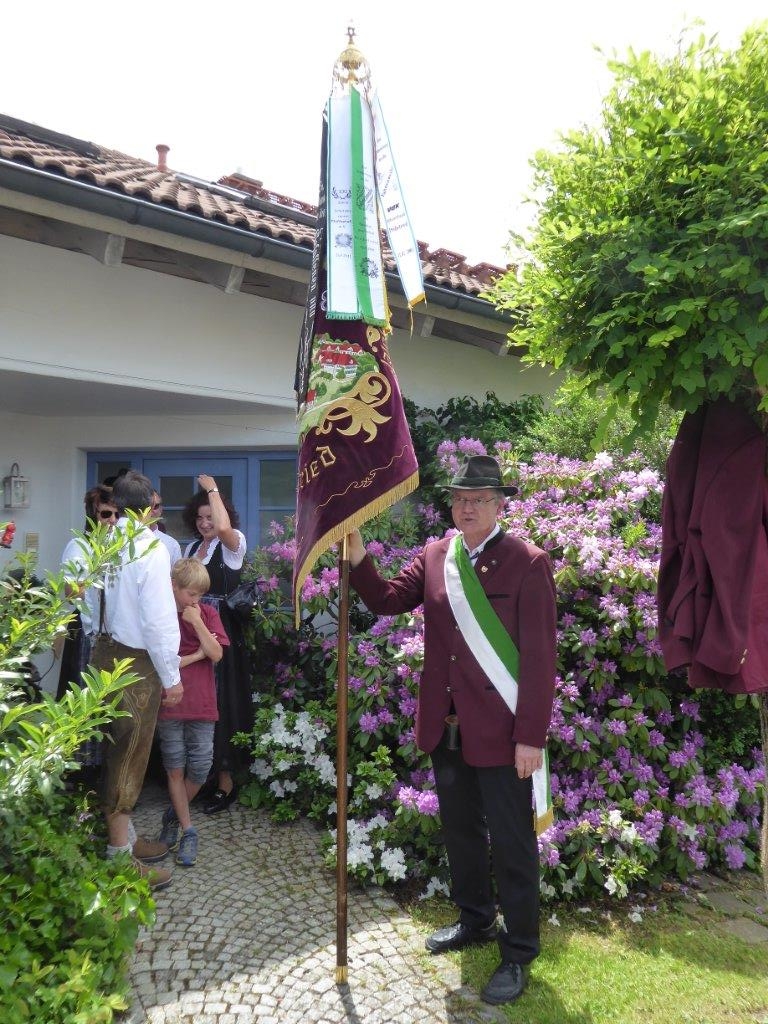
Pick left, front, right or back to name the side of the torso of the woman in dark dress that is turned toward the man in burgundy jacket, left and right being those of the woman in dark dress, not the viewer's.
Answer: left

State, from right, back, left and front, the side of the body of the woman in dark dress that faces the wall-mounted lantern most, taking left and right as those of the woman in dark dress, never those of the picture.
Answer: right

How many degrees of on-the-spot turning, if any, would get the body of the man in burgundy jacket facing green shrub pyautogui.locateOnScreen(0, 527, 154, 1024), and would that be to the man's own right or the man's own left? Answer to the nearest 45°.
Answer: approximately 45° to the man's own right

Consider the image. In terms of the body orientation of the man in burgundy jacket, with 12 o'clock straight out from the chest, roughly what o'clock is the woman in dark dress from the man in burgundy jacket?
The woman in dark dress is roughly at 3 o'clock from the man in burgundy jacket.

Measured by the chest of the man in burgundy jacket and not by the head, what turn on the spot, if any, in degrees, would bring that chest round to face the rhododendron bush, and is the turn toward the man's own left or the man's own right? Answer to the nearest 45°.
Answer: approximately 180°

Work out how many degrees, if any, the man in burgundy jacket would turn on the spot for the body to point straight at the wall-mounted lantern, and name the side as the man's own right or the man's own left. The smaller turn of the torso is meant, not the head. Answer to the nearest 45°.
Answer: approximately 90° to the man's own right

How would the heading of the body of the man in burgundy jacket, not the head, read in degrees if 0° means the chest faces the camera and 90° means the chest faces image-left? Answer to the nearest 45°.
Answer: approximately 45°

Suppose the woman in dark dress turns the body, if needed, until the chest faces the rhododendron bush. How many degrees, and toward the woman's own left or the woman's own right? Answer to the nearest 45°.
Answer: approximately 90° to the woman's own left

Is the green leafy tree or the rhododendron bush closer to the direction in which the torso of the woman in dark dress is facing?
the green leafy tree
